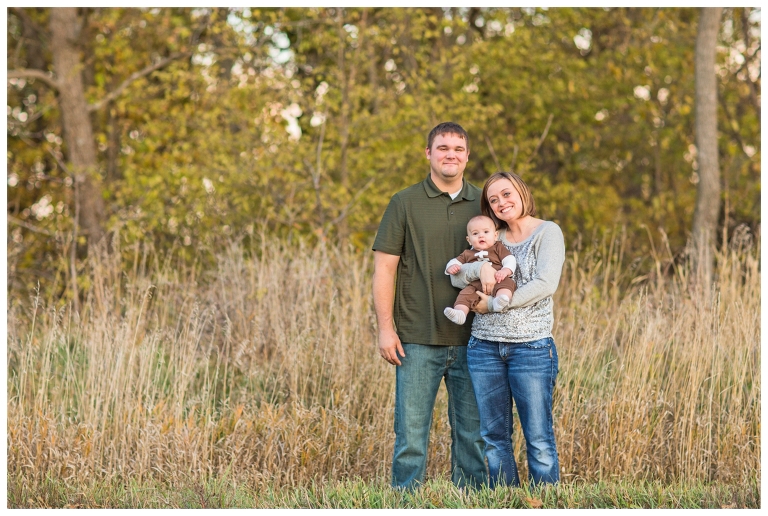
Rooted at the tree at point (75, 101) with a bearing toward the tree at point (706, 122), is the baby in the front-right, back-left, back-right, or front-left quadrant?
front-right

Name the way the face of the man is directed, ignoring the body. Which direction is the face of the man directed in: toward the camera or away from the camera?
toward the camera

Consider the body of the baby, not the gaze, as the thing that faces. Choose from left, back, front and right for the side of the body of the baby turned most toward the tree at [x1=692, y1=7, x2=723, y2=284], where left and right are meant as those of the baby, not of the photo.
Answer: back

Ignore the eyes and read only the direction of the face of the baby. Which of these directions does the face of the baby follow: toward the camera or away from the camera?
toward the camera

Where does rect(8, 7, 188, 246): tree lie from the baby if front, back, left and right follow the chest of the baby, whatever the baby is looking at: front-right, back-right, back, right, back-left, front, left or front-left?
back-right

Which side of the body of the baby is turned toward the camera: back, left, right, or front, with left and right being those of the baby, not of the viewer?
front
